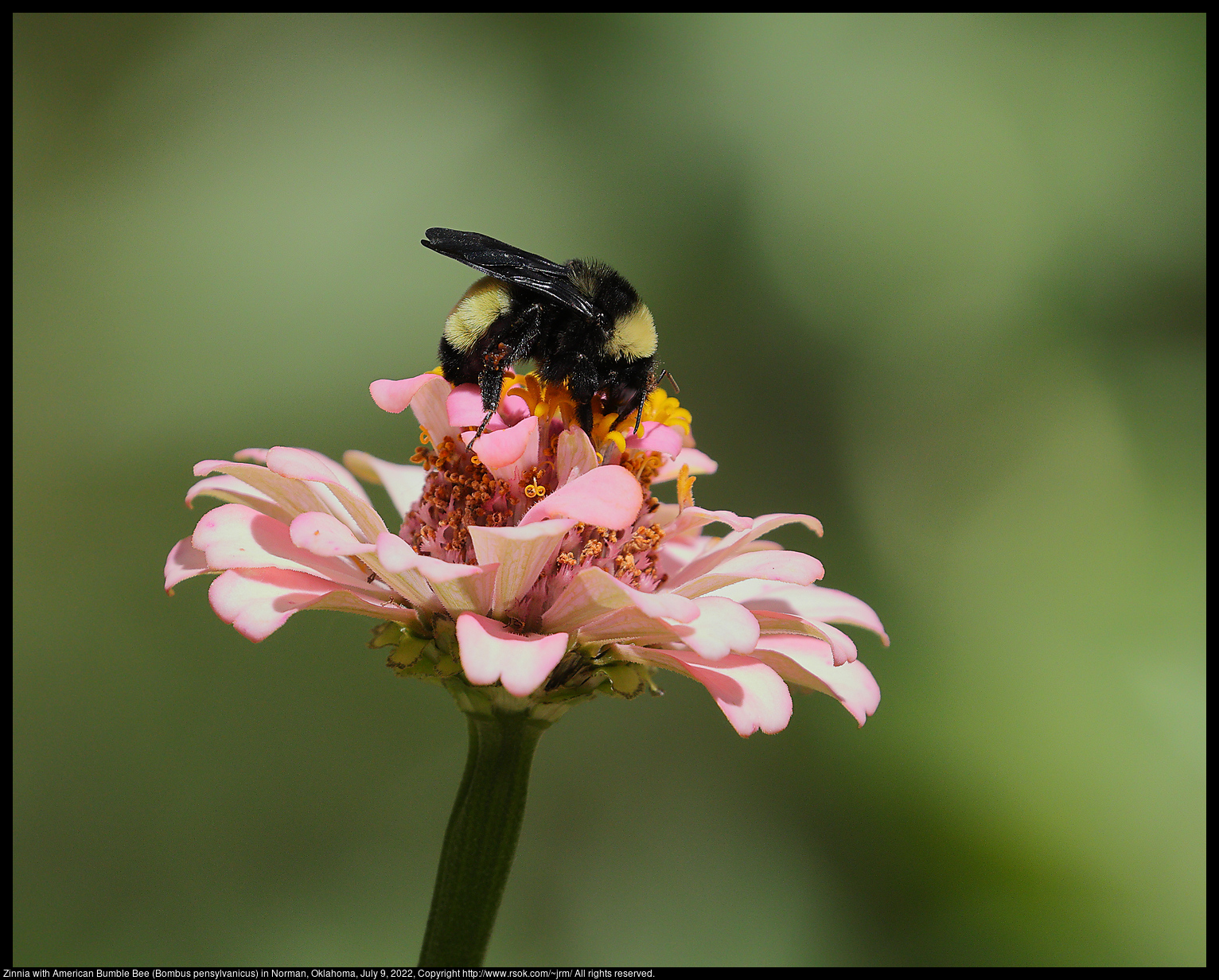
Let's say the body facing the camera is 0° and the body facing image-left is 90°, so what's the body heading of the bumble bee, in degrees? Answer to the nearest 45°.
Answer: approximately 270°
